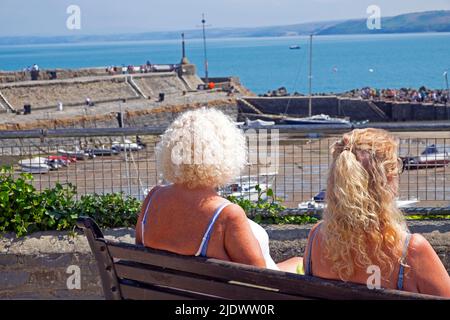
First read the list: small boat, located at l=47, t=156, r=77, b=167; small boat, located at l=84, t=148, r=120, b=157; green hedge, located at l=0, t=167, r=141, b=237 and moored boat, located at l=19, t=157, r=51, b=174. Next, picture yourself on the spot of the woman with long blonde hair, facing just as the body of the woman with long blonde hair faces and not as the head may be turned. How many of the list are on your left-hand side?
4

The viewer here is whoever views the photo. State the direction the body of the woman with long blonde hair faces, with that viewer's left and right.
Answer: facing away from the viewer and to the right of the viewer

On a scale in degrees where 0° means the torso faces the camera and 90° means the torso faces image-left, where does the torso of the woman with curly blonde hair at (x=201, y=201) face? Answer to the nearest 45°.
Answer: approximately 225°

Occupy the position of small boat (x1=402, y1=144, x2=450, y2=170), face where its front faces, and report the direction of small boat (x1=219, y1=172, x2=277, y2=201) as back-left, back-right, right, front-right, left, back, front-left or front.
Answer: back-right

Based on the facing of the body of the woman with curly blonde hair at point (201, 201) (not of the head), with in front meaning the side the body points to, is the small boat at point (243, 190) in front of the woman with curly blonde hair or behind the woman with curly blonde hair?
in front

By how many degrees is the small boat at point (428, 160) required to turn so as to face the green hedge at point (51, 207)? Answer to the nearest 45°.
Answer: approximately 135° to its right

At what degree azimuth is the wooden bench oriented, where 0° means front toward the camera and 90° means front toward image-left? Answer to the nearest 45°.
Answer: approximately 225°

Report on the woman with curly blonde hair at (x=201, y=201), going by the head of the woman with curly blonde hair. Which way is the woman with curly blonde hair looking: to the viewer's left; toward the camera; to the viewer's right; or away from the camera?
away from the camera

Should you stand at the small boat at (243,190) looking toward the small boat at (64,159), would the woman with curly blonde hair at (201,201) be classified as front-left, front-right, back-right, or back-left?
back-left

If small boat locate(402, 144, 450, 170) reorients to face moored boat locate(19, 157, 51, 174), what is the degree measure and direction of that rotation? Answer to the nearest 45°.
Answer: approximately 180°

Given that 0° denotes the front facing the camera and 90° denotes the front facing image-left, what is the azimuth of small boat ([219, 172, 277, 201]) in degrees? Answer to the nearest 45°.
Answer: approximately 270°

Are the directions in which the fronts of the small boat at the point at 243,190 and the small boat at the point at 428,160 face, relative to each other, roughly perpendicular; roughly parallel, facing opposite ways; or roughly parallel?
roughly parallel

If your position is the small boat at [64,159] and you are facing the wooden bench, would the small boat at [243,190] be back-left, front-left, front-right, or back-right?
front-left

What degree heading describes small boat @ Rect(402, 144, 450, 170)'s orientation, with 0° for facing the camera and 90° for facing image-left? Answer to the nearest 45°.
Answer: approximately 270°

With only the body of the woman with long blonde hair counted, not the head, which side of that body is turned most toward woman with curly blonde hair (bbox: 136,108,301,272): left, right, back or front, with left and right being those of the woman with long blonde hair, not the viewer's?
left

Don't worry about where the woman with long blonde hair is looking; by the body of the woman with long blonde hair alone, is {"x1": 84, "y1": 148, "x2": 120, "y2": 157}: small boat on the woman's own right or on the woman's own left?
on the woman's own left
